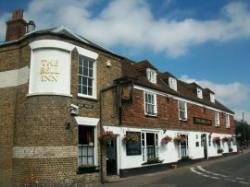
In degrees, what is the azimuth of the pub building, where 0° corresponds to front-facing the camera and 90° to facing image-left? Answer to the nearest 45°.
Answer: approximately 315°
